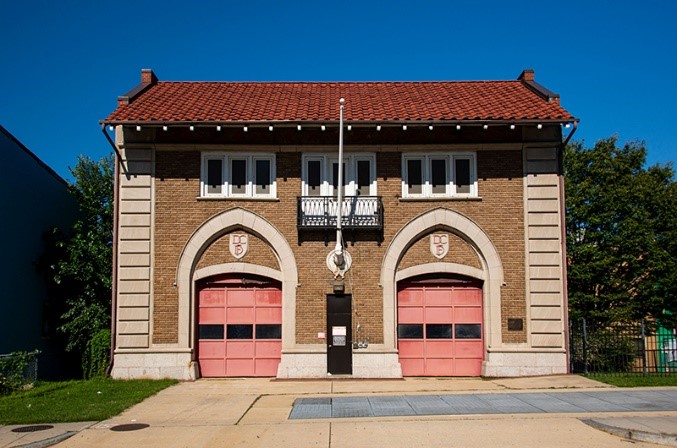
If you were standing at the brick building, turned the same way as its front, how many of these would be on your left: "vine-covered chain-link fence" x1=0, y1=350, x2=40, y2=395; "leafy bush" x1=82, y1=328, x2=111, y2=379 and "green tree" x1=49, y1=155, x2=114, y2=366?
0

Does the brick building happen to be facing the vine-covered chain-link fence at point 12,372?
no

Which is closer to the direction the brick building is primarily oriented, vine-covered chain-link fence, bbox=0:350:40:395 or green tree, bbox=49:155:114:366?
the vine-covered chain-link fence

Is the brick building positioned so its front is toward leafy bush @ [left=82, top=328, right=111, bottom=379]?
no

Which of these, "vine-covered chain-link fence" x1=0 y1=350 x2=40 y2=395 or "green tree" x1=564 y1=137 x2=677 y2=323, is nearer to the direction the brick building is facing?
the vine-covered chain-link fence

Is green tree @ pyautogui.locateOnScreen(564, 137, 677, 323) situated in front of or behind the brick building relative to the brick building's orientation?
behind

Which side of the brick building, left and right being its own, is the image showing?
front

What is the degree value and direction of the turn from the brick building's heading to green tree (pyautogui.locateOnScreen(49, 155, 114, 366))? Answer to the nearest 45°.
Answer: approximately 135° to its right

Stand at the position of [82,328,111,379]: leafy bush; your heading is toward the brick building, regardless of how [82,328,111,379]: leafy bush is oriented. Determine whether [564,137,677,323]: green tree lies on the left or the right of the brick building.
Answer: left
